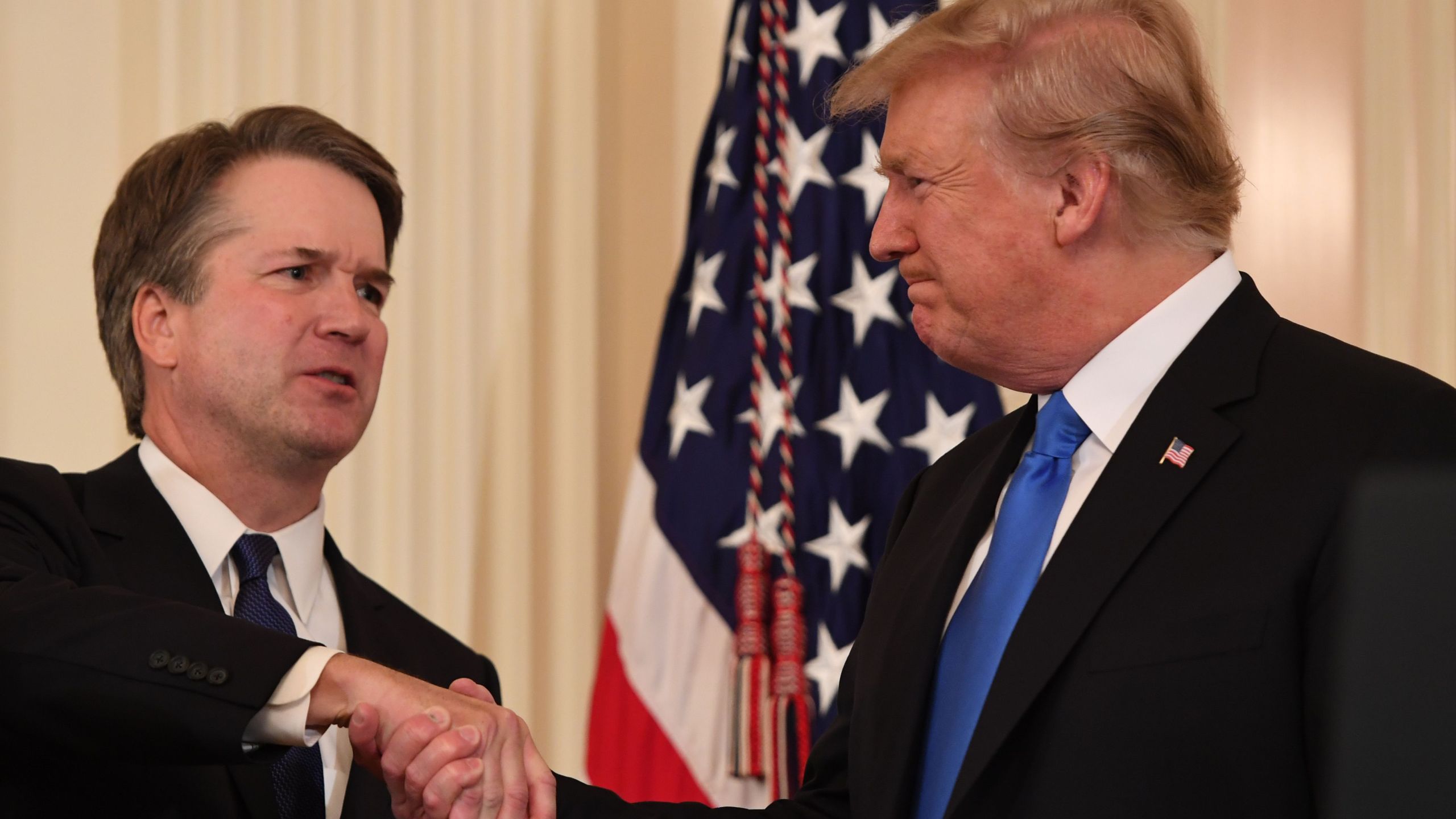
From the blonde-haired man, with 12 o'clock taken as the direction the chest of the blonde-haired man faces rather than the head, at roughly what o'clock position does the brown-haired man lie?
The brown-haired man is roughly at 2 o'clock from the blonde-haired man.

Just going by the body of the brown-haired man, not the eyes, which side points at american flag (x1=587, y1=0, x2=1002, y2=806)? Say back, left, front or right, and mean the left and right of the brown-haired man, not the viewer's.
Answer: left

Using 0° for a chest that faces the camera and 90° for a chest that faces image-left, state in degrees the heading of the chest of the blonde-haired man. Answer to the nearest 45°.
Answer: approximately 45°

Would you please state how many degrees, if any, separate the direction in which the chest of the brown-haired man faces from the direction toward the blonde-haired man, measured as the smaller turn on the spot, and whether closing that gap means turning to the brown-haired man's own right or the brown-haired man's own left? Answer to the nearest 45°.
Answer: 0° — they already face them

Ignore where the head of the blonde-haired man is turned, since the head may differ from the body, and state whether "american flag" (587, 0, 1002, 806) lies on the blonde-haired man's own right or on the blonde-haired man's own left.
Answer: on the blonde-haired man's own right

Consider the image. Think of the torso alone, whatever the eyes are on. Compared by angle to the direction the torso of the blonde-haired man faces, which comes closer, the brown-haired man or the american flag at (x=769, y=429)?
the brown-haired man

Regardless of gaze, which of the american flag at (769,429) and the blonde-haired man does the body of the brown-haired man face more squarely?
the blonde-haired man

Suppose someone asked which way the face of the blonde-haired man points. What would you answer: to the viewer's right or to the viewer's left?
to the viewer's left
